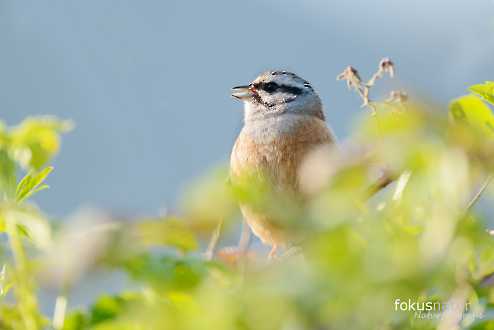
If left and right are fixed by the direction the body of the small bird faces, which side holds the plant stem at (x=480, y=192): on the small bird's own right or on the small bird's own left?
on the small bird's own left

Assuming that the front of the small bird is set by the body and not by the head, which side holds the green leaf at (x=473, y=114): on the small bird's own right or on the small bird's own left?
on the small bird's own left
